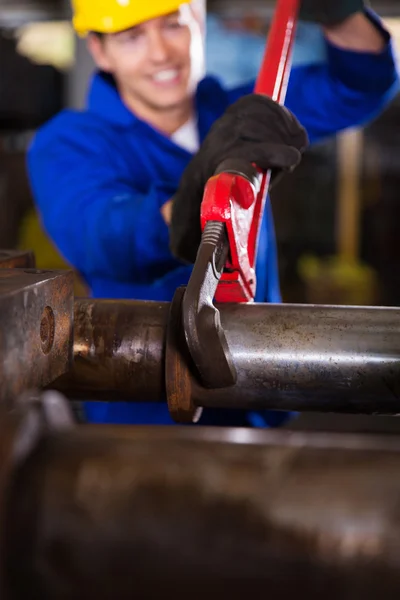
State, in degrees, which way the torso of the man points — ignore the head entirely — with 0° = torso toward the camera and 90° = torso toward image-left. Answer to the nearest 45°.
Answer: approximately 315°

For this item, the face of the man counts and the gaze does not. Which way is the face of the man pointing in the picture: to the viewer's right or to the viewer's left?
to the viewer's right

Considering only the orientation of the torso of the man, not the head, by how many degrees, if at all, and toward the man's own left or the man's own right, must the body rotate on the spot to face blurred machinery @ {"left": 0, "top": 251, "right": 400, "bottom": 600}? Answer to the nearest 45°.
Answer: approximately 45° to the man's own right
